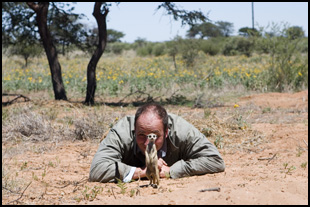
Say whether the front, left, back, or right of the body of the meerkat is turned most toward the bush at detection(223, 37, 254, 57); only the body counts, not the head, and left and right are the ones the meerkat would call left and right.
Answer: back

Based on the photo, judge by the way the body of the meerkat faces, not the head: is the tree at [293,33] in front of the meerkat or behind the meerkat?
behind

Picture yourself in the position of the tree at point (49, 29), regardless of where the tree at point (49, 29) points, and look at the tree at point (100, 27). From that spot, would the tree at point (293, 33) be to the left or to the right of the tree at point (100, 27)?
left

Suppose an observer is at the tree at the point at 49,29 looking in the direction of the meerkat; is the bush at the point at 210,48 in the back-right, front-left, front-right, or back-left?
back-left

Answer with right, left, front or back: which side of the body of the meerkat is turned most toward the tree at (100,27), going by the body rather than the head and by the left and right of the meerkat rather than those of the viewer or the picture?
back

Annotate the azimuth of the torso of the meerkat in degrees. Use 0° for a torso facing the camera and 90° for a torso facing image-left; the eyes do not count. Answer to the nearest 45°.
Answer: approximately 0°

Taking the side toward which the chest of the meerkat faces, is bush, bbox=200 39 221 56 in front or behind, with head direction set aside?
behind

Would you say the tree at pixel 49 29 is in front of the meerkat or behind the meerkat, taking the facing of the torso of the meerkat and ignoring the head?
behind
